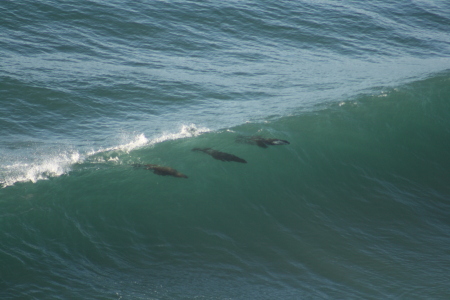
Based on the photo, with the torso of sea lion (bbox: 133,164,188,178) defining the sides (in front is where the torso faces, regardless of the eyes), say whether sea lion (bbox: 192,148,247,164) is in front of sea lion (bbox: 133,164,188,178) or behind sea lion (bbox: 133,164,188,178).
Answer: in front

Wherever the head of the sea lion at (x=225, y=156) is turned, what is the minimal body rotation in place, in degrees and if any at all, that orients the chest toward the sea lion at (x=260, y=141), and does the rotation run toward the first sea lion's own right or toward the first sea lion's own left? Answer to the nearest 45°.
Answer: approximately 45° to the first sea lion's own left

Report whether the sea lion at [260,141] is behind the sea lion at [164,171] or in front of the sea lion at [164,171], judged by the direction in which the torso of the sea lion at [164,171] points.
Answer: in front

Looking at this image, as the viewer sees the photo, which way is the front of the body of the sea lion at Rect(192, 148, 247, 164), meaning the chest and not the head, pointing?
to the viewer's right

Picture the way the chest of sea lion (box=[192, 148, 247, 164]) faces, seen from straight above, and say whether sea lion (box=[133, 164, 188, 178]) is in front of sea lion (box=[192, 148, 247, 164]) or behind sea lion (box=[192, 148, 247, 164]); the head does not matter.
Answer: behind

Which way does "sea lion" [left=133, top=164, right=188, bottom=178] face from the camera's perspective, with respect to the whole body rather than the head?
to the viewer's right

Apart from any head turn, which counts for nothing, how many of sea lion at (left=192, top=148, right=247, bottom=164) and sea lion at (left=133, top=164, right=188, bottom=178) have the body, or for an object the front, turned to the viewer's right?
2
